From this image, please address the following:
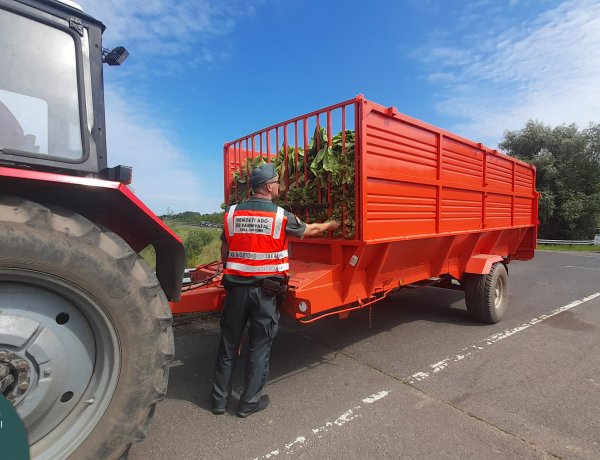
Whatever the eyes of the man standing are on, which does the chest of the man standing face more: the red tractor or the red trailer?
the red trailer

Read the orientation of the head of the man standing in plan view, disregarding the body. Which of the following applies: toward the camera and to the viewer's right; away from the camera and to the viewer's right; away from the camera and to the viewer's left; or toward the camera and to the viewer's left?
away from the camera and to the viewer's right

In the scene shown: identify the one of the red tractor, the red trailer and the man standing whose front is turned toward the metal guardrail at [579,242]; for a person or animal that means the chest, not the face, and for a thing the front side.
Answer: the man standing

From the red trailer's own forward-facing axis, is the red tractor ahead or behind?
ahead

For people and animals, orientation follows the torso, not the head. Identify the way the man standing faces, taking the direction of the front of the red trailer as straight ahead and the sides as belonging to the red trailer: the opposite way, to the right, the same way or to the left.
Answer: the opposite way

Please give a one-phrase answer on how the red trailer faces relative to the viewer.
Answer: facing the viewer and to the left of the viewer

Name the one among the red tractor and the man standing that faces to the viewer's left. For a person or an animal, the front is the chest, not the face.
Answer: the red tractor

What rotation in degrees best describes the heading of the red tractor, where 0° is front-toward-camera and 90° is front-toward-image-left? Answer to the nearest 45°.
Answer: approximately 90°

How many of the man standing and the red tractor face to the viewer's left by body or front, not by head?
1

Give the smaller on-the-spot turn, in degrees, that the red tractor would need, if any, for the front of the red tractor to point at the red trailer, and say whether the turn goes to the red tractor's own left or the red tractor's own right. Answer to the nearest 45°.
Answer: approximately 180°

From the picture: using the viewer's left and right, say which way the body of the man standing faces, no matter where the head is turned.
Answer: facing away from the viewer and to the right of the viewer

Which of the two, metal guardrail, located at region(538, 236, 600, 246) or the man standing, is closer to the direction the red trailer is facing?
the man standing

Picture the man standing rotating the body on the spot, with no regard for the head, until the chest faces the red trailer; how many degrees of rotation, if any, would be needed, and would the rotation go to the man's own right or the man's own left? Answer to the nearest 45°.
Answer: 0° — they already face it
